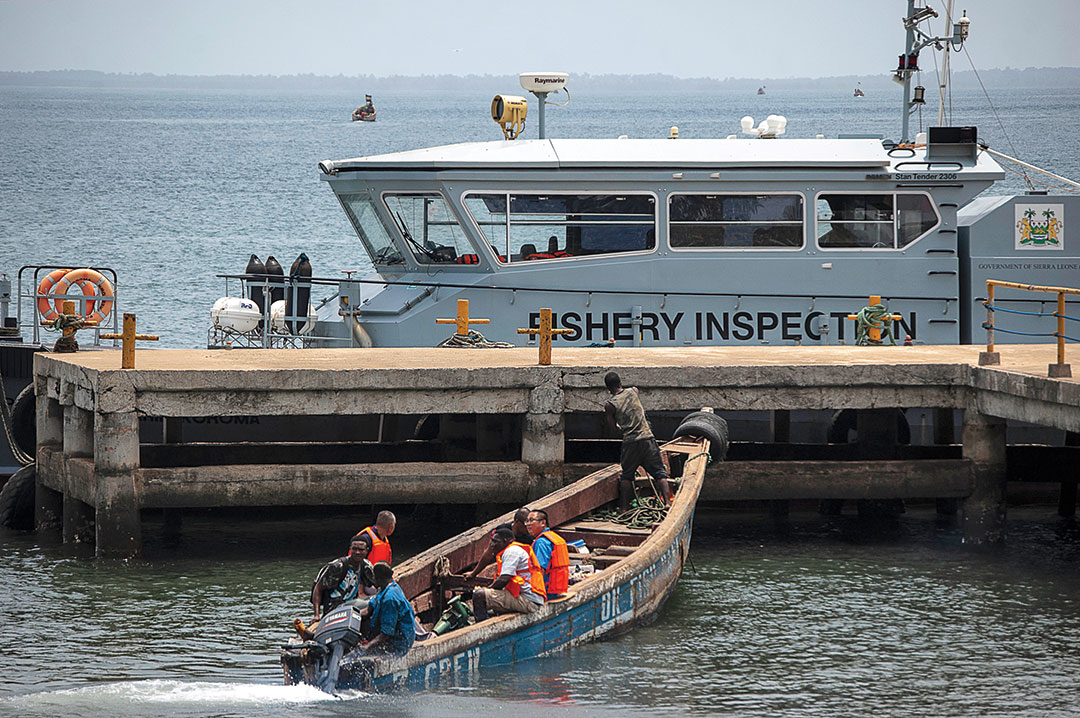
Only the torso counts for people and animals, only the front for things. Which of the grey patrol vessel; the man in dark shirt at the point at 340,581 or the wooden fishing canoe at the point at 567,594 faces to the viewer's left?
the grey patrol vessel

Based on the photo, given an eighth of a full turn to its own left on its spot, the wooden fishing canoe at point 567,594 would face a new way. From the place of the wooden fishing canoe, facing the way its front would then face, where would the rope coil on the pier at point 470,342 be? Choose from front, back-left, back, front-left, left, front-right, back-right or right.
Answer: front

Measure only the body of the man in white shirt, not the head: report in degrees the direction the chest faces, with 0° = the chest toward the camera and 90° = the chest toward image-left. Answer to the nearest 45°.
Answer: approximately 90°

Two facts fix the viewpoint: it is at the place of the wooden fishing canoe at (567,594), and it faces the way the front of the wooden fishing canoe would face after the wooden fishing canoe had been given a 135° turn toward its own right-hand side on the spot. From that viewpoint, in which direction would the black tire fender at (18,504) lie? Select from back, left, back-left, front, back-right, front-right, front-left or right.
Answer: back-right

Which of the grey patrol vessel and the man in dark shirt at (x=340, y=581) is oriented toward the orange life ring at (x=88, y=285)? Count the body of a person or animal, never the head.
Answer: the grey patrol vessel

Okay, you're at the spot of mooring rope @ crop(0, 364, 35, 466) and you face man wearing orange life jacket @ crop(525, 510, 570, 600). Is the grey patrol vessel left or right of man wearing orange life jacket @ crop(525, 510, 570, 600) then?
left

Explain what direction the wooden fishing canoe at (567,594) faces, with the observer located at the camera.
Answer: facing away from the viewer and to the right of the viewer

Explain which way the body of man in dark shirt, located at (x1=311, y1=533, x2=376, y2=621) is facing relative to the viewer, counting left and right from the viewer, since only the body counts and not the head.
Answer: facing the viewer and to the right of the viewer

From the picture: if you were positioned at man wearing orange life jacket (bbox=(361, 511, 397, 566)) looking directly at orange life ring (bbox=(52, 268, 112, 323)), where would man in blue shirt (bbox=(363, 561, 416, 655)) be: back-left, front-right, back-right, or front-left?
back-left

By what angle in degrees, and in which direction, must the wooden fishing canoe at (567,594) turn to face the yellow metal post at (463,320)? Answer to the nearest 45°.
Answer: approximately 45° to its left

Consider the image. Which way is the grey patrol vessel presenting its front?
to the viewer's left

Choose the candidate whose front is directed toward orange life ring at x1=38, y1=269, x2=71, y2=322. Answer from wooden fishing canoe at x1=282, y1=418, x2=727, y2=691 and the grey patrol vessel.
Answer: the grey patrol vessel
